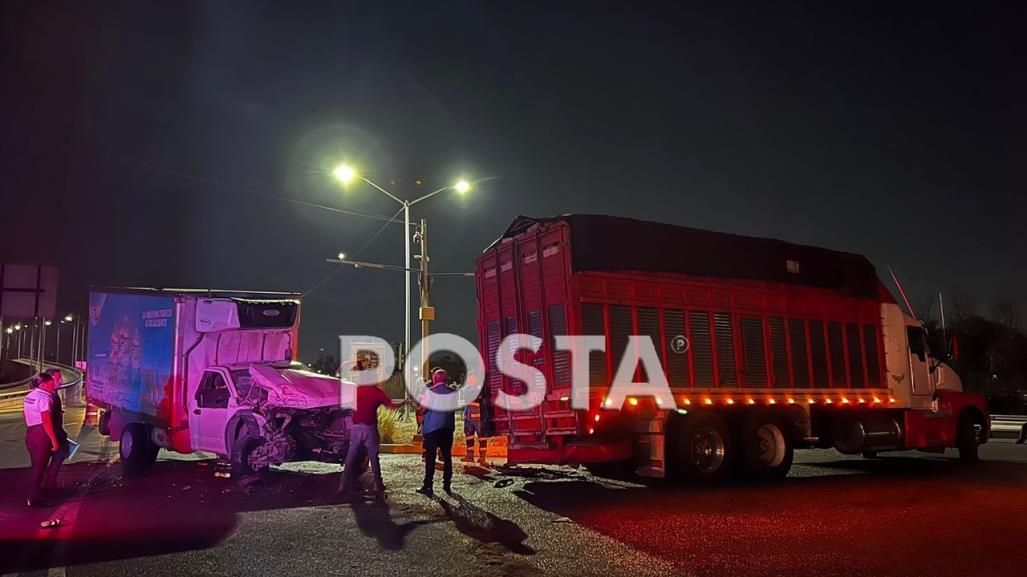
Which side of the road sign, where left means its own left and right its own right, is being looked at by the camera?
back

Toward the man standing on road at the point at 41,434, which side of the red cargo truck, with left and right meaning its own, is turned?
back

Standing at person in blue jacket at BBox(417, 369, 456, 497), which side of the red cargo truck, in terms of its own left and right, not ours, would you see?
back

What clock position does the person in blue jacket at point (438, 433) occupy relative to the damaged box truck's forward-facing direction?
The person in blue jacket is roughly at 12 o'clock from the damaged box truck.

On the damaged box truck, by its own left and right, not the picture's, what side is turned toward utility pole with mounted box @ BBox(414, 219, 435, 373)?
left

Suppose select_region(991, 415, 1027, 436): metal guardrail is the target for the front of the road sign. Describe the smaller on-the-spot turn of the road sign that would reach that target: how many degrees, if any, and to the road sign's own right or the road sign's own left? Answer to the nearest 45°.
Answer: approximately 90° to the road sign's own right

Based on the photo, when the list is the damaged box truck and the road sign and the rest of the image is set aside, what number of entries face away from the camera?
1

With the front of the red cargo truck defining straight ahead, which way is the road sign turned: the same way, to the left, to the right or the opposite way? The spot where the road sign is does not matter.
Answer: to the left

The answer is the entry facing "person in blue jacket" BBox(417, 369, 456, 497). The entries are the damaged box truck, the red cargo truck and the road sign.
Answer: the damaged box truck

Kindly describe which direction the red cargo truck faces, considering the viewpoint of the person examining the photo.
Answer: facing away from the viewer and to the right of the viewer

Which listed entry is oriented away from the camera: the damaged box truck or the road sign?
the road sign

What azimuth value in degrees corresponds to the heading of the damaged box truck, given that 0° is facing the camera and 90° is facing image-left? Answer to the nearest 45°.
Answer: approximately 315°

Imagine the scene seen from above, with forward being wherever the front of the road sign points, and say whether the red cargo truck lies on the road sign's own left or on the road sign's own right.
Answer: on the road sign's own right
